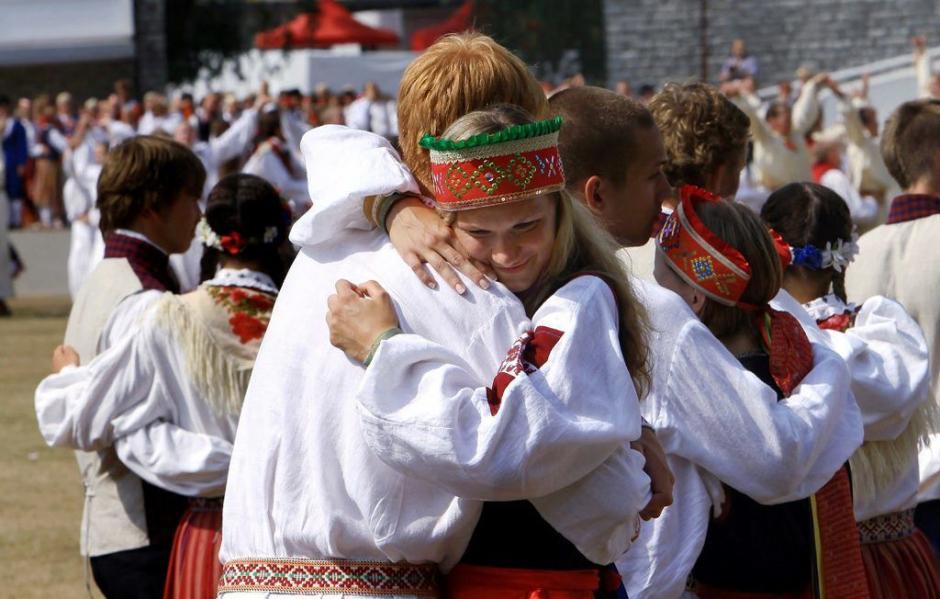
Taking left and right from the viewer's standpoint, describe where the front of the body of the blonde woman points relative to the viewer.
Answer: facing the viewer and to the left of the viewer

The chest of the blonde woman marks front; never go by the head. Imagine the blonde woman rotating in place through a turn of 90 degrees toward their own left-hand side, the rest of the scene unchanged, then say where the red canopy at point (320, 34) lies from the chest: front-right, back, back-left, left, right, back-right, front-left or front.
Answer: back-left
